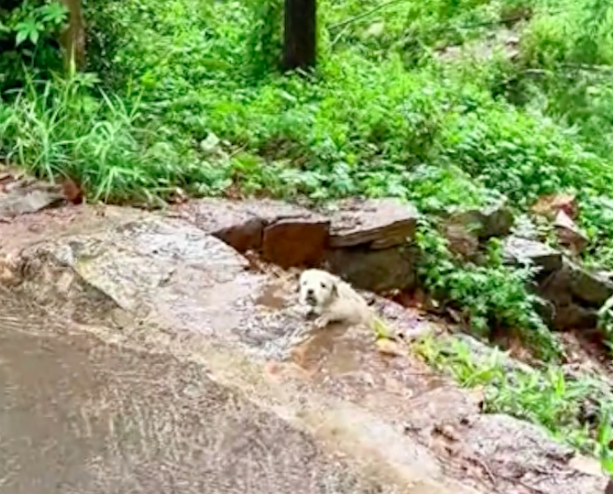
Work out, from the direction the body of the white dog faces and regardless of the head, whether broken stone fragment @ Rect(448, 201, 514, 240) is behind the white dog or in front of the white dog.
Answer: behind

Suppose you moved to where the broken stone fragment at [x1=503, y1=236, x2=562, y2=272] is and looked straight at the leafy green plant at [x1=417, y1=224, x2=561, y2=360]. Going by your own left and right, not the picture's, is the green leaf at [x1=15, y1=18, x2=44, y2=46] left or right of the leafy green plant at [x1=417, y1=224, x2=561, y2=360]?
right

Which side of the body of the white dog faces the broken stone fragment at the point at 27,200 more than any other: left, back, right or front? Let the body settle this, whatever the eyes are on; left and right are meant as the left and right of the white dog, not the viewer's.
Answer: right

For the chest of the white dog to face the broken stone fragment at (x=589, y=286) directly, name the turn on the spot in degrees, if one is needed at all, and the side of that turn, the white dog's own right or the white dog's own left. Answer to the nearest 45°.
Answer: approximately 180°

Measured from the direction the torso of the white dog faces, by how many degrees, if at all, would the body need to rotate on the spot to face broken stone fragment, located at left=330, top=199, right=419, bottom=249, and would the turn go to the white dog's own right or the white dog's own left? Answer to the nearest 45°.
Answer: approximately 135° to the white dog's own right

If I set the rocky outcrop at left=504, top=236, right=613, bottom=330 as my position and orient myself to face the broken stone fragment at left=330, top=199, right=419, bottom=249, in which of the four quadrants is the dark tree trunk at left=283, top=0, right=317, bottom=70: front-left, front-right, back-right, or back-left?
front-right

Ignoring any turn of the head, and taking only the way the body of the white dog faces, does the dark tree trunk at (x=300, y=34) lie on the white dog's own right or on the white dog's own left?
on the white dog's own right

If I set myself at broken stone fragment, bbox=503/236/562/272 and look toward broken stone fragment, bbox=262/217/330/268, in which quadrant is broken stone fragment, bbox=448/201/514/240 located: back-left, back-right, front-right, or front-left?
front-right

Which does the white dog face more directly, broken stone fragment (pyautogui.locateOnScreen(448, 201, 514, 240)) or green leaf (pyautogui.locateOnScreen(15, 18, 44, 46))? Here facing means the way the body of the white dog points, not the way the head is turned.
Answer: the green leaf

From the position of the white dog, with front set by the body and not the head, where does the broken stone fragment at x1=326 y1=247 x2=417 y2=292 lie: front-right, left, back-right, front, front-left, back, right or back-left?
back-right

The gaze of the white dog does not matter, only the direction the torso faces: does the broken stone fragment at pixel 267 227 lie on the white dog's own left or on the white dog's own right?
on the white dog's own right

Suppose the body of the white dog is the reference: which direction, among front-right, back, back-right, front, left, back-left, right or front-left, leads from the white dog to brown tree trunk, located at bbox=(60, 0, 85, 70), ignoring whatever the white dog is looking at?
right

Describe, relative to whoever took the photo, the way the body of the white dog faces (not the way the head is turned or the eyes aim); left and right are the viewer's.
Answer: facing the viewer and to the left of the viewer
